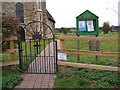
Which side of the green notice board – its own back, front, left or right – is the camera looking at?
front

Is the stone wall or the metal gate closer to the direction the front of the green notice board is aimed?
the metal gate

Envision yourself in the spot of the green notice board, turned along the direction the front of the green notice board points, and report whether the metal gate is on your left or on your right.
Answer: on your right

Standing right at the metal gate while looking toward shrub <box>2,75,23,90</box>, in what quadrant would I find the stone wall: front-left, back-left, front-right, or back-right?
back-right

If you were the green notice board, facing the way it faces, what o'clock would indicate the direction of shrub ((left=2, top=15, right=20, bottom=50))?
The shrub is roughly at 2 o'clock from the green notice board.

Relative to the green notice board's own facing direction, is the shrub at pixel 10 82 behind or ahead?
ahead
